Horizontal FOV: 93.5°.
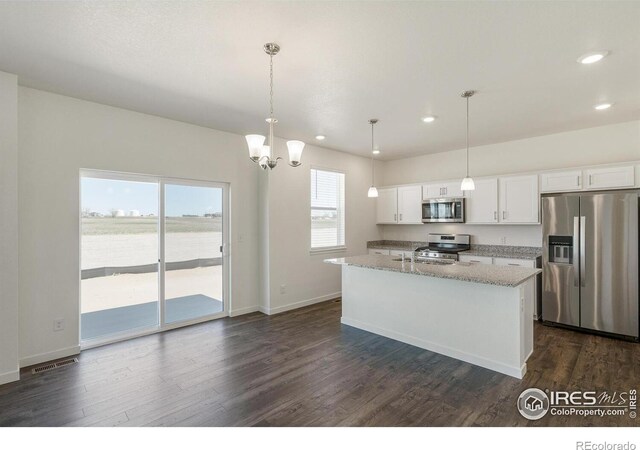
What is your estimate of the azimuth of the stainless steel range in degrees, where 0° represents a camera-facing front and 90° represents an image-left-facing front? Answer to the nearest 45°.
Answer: approximately 45°

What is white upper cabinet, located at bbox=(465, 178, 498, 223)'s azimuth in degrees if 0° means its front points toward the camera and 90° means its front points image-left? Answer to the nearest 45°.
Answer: approximately 0°

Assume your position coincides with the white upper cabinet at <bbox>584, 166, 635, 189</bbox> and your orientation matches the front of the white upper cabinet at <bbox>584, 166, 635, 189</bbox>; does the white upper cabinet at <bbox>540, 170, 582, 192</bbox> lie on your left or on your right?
on your right

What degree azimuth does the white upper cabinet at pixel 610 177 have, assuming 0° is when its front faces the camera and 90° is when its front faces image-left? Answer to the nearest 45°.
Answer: approximately 0°
